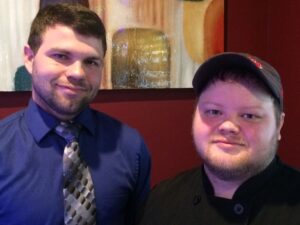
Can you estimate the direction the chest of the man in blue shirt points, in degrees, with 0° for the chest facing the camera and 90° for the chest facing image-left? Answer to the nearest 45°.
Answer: approximately 0°
